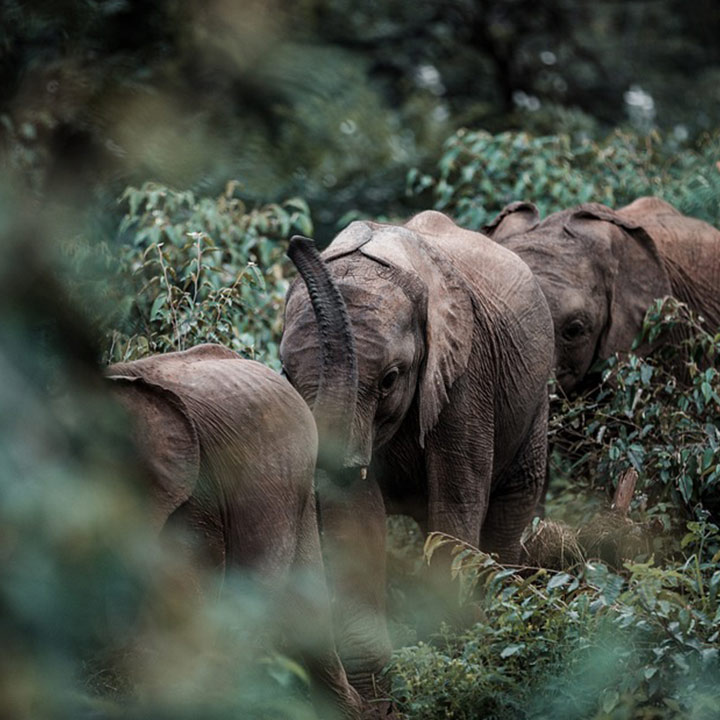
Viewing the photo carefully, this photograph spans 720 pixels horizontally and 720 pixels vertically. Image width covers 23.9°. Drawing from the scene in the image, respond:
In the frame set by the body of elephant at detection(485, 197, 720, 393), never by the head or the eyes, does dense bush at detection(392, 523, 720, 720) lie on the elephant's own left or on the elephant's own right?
on the elephant's own left

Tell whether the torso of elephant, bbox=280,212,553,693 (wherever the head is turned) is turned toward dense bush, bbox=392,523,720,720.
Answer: no

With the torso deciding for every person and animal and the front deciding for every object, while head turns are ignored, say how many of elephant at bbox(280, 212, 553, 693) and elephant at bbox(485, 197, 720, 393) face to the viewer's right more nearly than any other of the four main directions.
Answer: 0

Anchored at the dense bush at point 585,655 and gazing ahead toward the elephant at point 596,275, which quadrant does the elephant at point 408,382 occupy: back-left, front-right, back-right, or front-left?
front-left

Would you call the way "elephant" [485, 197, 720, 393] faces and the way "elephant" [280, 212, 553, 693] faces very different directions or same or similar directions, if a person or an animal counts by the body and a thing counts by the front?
same or similar directions

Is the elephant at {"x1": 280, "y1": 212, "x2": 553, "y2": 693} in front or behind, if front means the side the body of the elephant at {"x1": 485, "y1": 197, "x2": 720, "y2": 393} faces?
in front

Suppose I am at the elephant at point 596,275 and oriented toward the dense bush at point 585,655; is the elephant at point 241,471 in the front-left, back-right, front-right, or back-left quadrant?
front-right

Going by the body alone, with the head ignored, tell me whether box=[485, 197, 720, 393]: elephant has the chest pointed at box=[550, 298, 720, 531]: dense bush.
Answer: no

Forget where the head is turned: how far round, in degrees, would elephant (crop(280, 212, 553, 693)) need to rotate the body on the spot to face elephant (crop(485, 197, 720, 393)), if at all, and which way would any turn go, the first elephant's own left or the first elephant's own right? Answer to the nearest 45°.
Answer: approximately 135° to the first elephant's own right

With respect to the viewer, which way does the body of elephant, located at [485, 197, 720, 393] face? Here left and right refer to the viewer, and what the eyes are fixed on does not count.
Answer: facing the viewer and to the left of the viewer

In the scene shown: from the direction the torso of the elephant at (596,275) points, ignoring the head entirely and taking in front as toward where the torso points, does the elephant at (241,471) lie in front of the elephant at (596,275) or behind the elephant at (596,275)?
in front
